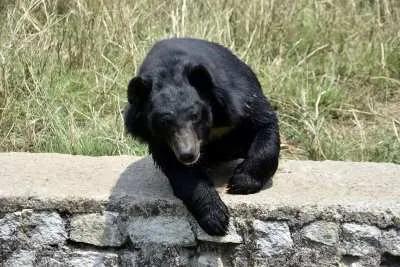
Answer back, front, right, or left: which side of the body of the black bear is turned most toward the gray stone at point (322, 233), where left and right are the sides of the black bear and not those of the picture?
left

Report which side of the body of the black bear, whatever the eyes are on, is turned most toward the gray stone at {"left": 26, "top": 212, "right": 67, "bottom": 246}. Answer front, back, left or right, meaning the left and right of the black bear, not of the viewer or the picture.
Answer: right

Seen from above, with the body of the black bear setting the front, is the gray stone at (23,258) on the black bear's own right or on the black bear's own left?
on the black bear's own right

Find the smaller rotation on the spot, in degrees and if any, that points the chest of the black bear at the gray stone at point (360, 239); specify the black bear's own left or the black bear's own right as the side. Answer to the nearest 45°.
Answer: approximately 90° to the black bear's own left

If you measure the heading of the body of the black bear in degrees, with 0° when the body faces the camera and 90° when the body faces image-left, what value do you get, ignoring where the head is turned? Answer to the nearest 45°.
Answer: approximately 0°
